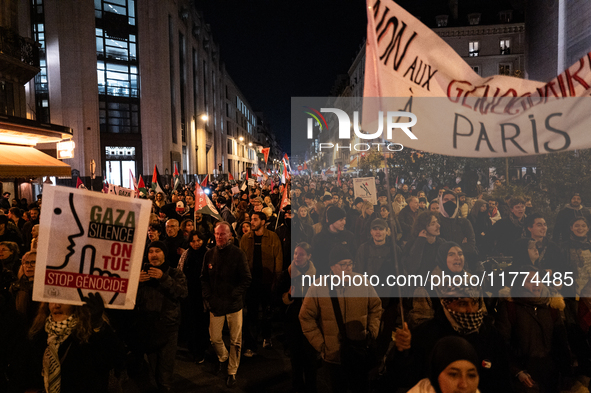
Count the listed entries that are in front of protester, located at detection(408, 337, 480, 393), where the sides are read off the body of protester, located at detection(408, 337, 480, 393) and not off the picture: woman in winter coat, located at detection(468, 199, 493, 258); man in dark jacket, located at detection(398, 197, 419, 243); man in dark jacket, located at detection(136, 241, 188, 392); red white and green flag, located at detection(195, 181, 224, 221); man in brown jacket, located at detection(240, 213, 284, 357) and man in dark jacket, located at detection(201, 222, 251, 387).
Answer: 0

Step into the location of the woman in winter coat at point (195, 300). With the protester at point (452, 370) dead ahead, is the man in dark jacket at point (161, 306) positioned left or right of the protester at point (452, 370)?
right

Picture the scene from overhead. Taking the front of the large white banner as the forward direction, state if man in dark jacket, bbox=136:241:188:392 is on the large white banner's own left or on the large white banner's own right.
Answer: on the large white banner's own right

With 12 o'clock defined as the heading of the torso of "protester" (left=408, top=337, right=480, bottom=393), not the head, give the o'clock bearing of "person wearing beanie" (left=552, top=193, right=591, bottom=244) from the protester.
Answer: The person wearing beanie is roughly at 8 o'clock from the protester.

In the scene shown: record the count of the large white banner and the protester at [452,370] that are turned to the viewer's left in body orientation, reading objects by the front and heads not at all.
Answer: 0

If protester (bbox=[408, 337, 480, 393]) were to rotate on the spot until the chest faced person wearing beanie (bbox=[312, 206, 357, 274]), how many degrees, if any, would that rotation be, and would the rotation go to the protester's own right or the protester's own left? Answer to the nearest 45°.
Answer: approximately 180°

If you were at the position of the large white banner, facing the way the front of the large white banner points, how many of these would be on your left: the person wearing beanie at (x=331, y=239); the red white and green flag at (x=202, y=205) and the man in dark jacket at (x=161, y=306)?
0

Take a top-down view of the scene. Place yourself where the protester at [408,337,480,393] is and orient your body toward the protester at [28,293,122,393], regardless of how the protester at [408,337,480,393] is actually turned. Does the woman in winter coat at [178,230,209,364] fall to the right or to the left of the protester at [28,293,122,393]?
right

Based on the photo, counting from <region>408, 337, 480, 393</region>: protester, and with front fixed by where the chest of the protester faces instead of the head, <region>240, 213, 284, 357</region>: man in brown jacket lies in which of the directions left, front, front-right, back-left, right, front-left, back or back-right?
back

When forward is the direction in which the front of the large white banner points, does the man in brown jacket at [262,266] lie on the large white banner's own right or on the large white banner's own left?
on the large white banner's own right

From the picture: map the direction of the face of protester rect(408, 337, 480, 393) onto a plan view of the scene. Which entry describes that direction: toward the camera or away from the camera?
toward the camera

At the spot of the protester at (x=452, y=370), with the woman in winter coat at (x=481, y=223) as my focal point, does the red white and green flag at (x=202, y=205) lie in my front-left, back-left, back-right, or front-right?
front-left

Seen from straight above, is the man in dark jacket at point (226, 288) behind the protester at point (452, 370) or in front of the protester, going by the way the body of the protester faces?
behind

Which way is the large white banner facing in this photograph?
toward the camera

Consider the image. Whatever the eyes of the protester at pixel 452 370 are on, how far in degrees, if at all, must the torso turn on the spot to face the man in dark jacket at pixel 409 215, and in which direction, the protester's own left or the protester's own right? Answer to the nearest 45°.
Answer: approximately 135° to the protester's own left

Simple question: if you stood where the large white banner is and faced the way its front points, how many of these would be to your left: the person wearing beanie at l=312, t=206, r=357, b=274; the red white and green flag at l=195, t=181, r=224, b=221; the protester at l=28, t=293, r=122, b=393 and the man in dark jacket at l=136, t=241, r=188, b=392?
0
